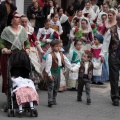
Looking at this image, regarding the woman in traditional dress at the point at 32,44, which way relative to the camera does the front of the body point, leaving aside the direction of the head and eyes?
toward the camera

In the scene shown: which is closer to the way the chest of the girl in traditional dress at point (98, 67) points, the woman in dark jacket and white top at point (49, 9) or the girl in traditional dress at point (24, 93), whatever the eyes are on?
the girl in traditional dress

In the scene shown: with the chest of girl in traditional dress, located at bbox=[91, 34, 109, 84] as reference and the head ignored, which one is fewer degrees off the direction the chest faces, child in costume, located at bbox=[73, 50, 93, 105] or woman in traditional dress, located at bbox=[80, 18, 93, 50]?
the child in costume

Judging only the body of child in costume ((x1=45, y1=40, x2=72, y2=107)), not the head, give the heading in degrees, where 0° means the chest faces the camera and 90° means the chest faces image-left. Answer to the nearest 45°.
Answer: approximately 315°

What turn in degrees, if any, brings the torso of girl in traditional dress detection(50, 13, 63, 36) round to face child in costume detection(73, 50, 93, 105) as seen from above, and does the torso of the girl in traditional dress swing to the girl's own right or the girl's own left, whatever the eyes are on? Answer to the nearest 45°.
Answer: approximately 45° to the girl's own left

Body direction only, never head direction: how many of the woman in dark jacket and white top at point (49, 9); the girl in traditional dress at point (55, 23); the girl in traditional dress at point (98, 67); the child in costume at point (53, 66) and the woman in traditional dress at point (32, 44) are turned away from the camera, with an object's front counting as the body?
0

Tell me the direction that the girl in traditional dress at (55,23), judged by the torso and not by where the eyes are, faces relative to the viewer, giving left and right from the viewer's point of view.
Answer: facing the viewer and to the left of the viewer
